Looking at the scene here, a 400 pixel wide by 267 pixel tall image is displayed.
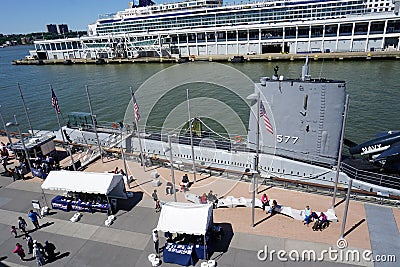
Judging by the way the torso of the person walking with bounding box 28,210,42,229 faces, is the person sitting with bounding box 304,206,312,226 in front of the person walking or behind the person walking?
behind

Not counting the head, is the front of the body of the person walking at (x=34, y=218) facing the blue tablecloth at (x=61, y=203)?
no

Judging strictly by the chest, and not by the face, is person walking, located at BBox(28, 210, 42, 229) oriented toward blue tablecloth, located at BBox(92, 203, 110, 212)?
no

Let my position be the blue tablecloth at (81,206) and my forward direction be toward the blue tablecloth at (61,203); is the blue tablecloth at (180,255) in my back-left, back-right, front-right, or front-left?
back-left

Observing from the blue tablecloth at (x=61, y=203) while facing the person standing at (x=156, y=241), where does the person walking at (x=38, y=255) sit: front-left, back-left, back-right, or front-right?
front-right

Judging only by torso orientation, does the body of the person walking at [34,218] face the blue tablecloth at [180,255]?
no

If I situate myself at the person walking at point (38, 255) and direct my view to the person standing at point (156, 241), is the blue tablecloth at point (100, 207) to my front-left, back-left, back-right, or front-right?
front-left

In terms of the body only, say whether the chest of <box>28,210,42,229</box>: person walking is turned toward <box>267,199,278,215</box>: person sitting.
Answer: no

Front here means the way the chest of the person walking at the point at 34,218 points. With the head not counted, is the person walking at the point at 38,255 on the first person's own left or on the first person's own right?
on the first person's own left
